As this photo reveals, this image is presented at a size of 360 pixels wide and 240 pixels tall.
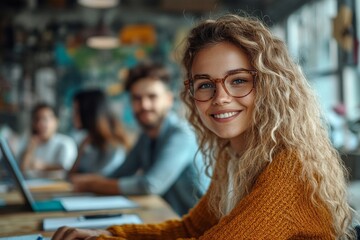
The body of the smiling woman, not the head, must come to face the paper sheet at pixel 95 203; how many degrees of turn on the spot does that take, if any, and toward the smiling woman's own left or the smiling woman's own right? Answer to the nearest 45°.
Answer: approximately 90° to the smiling woman's own right

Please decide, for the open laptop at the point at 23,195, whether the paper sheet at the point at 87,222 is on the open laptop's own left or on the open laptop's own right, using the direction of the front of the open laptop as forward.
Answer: on the open laptop's own right

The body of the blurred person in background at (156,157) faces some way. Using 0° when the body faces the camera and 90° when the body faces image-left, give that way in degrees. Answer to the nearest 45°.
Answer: approximately 45°

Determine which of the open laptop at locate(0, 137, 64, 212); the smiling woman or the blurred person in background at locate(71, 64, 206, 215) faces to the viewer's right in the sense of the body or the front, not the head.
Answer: the open laptop

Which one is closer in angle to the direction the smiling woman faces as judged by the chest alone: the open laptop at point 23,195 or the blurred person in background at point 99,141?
the open laptop

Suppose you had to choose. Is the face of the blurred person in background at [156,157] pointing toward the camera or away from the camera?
toward the camera

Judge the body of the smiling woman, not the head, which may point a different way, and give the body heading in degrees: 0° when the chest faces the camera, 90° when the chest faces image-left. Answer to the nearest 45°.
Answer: approximately 45°

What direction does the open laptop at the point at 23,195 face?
to the viewer's right

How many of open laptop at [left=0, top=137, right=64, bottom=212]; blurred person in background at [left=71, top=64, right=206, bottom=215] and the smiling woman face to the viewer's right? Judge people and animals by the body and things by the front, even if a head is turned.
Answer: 1

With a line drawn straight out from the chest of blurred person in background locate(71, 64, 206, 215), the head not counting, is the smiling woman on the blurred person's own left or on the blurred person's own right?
on the blurred person's own left

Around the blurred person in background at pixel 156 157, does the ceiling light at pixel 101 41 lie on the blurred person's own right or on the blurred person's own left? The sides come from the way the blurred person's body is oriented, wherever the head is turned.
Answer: on the blurred person's own right
